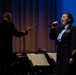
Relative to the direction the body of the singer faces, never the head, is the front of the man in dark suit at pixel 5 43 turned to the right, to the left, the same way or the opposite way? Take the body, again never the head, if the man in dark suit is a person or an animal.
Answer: the opposite way

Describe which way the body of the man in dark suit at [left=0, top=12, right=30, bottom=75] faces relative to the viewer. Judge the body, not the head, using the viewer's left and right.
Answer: facing away from the viewer and to the right of the viewer

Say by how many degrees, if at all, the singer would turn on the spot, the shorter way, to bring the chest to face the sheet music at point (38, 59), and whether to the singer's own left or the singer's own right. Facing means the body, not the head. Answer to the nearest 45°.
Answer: approximately 90° to the singer's own right
